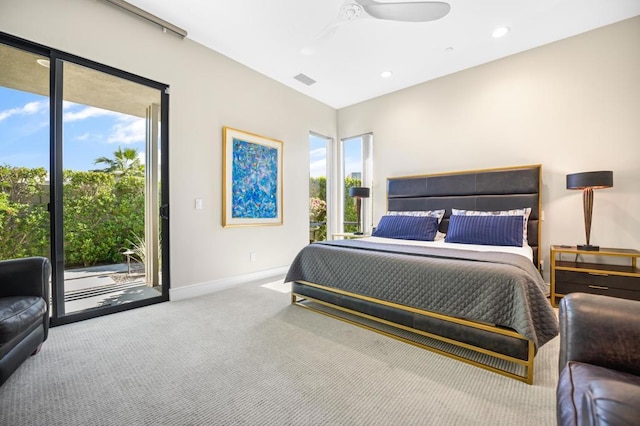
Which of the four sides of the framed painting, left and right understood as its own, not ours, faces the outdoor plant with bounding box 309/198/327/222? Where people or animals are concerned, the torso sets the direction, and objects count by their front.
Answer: left

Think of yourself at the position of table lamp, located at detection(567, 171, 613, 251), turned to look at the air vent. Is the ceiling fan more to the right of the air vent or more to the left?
left

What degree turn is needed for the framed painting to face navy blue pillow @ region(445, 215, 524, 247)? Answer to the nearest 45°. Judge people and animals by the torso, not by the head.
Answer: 0° — it already faces it

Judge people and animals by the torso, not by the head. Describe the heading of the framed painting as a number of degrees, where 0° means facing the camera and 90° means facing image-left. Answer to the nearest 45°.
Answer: approximately 315°

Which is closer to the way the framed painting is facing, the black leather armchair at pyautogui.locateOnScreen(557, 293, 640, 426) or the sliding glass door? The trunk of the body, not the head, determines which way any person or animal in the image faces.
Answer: the black leather armchair

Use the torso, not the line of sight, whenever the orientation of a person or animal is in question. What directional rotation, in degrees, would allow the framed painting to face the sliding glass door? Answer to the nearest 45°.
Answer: approximately 135° to its right

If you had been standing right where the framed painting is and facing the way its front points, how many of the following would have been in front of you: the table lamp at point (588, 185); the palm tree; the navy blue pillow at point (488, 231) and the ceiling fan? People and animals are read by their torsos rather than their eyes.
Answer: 3

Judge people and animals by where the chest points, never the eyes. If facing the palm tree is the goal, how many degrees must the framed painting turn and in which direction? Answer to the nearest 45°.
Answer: approximately 135° to its right

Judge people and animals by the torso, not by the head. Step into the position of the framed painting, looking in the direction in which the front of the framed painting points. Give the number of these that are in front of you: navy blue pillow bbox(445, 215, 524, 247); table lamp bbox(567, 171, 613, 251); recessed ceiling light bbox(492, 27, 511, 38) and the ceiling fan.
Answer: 4

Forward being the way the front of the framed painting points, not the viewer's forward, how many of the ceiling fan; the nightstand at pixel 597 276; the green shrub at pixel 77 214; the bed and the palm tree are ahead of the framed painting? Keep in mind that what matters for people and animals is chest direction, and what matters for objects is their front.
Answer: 3

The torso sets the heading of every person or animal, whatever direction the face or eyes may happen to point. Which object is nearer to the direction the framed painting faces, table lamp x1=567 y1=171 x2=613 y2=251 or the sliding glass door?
the table lamp

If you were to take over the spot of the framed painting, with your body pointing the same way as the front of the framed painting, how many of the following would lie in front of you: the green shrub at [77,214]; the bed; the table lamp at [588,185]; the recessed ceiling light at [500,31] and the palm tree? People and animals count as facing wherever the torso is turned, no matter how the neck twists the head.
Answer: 3

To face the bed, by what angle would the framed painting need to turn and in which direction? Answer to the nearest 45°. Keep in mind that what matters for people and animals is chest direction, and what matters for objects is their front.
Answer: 0° — it already faces it

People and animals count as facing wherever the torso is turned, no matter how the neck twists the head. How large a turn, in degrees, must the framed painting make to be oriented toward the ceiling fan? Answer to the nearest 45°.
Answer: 0° — it already faces it

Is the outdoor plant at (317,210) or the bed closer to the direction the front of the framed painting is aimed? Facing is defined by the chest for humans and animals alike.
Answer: the bed
